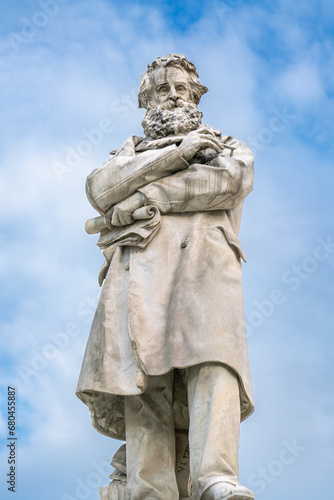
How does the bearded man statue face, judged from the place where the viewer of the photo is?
facing the viewer
